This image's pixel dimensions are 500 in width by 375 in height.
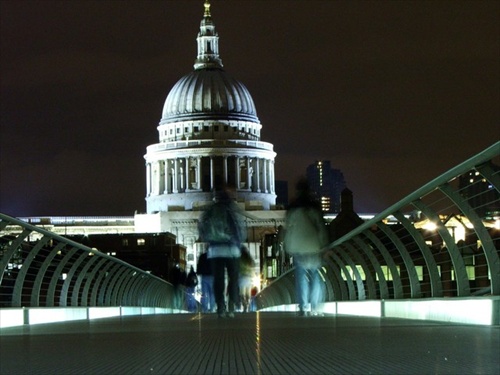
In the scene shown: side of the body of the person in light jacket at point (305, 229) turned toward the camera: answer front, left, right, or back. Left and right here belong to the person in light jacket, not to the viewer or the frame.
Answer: back

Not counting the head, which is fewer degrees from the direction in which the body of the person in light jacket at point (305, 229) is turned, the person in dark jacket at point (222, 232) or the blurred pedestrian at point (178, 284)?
the blurred pedestrian

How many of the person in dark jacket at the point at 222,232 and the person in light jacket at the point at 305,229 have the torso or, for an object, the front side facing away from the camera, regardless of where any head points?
2

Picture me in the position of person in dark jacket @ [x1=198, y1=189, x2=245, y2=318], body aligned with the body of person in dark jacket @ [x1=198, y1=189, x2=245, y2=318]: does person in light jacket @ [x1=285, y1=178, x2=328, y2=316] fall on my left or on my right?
on my right

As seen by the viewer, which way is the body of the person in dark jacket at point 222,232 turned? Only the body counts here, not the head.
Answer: away from the camera

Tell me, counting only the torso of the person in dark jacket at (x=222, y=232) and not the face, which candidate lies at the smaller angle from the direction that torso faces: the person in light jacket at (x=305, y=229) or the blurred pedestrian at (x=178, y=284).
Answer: the blurred pedestrian

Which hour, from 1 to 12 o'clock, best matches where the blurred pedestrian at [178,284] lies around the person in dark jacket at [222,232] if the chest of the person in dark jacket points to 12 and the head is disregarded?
The blurred pedestrian is roughly at 12 o'clock from the person in dark jacket.
